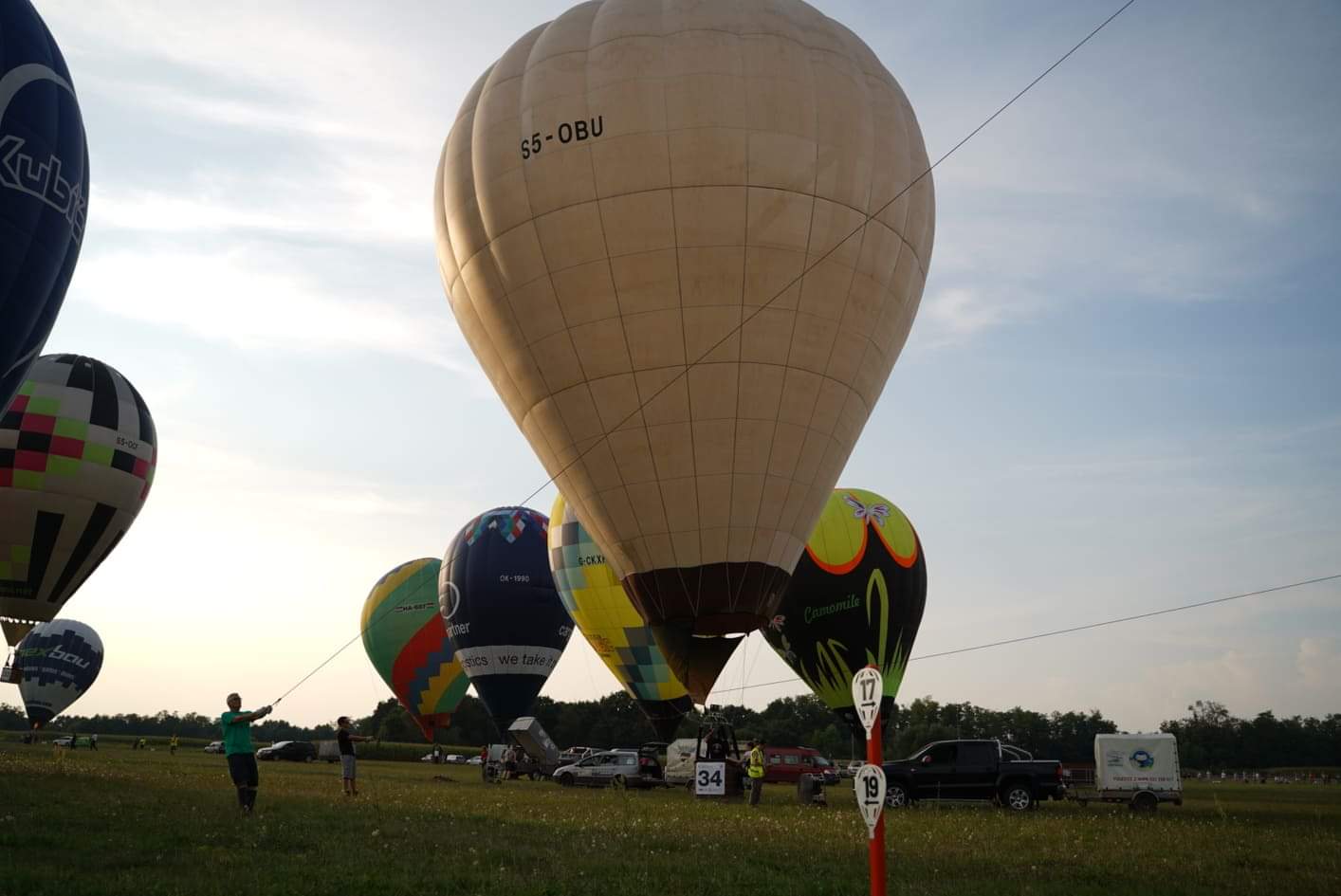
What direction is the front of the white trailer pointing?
to the viewer's left

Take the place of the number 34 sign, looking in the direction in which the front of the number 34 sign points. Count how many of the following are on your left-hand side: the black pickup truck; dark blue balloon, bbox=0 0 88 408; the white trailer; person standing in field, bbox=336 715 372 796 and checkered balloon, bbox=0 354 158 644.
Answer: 2

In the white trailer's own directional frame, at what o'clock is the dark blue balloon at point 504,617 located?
The dark blue balloon is roughly at 1 o'clock from the white trailer.

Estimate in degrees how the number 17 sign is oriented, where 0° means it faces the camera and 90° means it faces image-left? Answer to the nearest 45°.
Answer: approximately 0°

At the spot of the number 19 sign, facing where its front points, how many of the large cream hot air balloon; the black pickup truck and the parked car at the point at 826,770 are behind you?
3

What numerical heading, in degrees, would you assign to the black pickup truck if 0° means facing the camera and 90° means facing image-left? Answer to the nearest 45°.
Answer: approximately 90°

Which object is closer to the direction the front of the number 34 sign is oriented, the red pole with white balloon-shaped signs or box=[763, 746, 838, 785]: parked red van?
the red pole with white balloon-shaped signs

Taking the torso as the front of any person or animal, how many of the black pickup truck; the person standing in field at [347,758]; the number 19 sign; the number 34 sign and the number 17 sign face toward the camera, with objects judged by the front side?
3

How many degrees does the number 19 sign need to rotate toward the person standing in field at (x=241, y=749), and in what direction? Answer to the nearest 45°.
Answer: approximately 135° to its right
